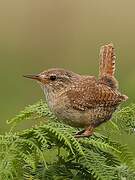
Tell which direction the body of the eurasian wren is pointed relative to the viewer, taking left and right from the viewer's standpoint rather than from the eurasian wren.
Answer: facing to the left of the viewer
